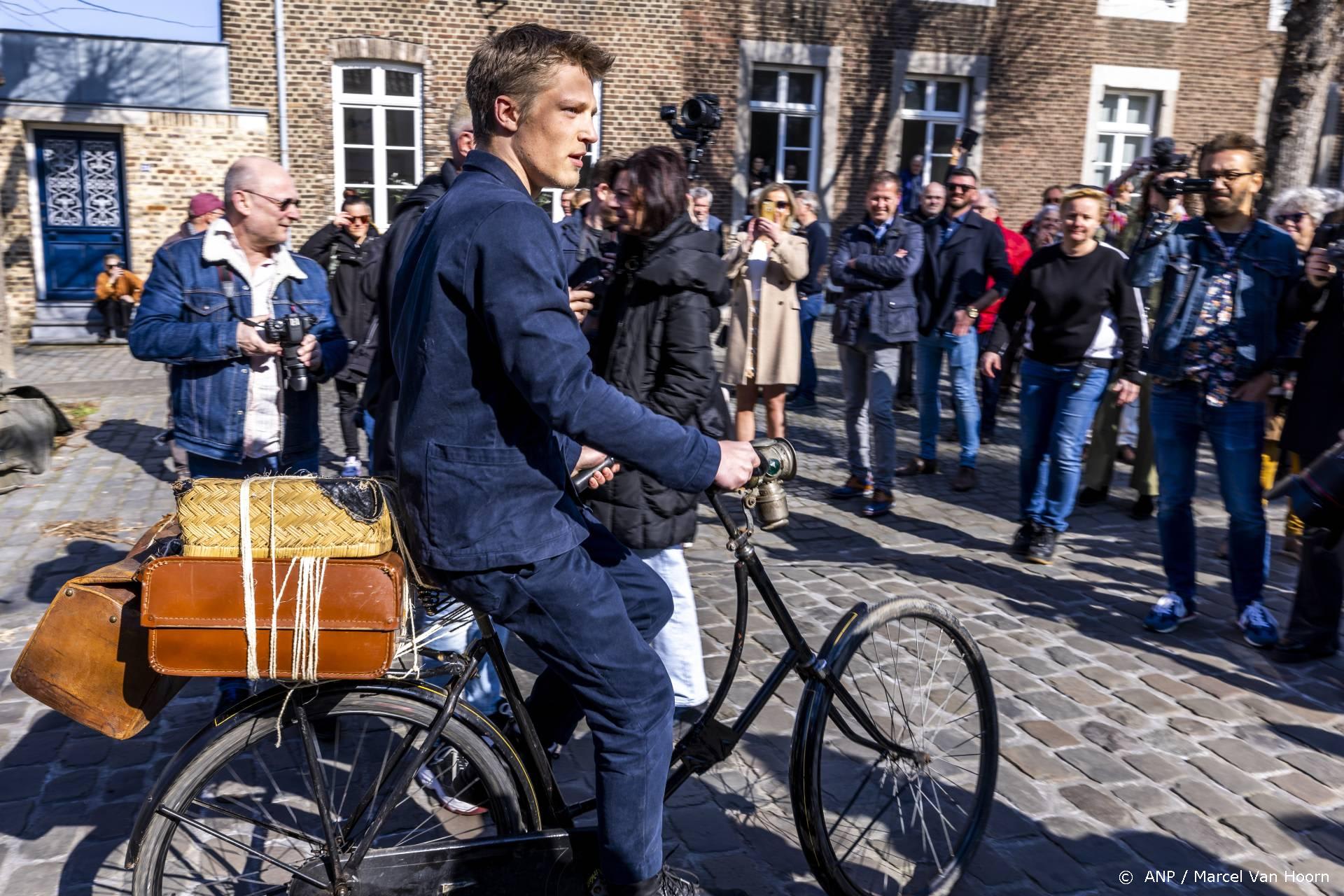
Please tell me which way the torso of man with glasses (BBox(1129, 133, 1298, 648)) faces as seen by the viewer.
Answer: toward the camera

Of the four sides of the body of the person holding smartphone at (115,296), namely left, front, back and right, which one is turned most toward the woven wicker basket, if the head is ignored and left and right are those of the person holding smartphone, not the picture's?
front

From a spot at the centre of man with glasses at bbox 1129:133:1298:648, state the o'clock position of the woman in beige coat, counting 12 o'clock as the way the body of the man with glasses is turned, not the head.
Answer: The woman in beige coat is roughly at 4 o'clock from the man with glasses.

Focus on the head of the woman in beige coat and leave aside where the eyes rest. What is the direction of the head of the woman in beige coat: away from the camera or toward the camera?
toward the camera

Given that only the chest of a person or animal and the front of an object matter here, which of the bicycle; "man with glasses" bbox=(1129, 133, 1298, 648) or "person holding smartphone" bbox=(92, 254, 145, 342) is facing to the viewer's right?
the bicycle

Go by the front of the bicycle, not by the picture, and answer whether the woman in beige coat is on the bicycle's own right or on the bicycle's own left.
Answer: on the bicycle's own left

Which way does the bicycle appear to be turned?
to the viewer's right

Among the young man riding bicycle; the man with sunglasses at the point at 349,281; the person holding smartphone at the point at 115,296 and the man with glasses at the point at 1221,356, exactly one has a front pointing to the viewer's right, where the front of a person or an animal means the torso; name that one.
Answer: the young man riding bicycle

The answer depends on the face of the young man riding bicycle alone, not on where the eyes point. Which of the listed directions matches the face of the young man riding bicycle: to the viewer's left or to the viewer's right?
to the viewer's right

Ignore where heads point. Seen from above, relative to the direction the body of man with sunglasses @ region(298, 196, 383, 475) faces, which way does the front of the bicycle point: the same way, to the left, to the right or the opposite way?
to the left

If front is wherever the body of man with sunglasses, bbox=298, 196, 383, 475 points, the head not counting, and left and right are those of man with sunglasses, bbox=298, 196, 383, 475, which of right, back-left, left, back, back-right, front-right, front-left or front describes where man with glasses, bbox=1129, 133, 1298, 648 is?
front-left

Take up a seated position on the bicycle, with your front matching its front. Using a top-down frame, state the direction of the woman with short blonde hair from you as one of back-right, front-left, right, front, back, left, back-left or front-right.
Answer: front-left

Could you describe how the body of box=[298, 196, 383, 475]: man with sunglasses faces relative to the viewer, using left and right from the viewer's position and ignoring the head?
facing the viewer

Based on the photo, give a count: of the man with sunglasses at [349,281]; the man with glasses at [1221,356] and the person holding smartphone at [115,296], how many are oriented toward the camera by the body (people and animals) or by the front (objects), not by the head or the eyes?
3

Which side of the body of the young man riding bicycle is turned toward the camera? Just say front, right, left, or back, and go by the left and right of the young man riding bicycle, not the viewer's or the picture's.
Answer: right

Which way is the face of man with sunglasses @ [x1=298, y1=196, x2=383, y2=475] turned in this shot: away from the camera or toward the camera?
toward the camera
